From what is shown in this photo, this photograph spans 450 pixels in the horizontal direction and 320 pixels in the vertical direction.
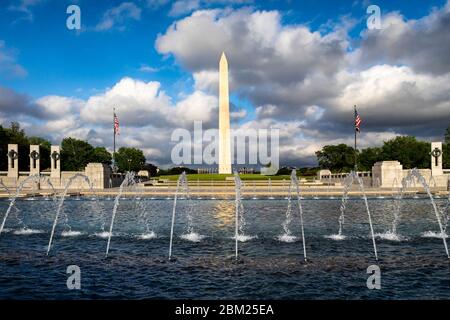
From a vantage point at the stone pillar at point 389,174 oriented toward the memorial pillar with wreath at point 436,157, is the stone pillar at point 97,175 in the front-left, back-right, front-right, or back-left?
back-left

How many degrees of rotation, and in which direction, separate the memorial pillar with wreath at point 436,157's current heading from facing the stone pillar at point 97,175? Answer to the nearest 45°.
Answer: approximately 45° to its right

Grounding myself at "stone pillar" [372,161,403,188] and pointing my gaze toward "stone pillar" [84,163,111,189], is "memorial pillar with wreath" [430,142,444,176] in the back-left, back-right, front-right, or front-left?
back-right
